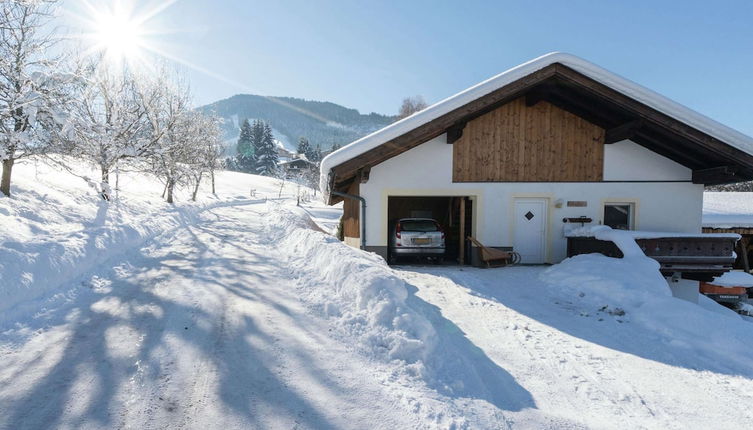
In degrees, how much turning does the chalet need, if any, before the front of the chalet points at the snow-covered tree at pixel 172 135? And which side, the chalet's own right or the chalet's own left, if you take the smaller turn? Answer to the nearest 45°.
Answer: approximately 90° to the chalet's own right

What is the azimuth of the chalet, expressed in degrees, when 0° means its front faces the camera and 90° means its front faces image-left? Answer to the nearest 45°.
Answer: approximately 0°

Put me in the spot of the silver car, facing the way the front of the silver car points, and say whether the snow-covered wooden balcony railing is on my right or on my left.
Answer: on my right

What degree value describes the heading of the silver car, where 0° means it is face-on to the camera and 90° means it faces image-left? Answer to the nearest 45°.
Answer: approximately 180°

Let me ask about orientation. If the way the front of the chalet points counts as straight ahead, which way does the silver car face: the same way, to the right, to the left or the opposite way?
the opposite way

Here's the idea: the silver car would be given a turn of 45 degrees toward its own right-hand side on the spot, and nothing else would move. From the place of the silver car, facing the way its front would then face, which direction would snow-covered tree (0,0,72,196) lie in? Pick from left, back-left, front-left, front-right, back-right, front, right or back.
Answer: back-left

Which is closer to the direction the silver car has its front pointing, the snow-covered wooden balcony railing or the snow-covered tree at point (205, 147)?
the snow-covered tree

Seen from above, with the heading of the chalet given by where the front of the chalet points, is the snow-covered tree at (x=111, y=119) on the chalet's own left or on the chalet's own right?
on the chalet's own right

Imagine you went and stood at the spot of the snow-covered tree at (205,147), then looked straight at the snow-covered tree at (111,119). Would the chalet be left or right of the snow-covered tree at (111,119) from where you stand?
left

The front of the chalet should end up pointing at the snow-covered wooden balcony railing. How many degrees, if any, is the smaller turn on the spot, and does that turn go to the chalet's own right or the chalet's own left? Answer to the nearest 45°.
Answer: approximately 90° to the chalet's own left

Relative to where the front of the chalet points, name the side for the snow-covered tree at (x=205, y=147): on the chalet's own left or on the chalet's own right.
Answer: on the chalet's own right
